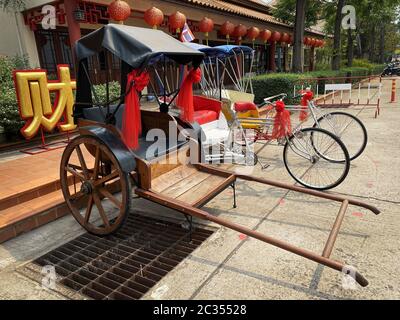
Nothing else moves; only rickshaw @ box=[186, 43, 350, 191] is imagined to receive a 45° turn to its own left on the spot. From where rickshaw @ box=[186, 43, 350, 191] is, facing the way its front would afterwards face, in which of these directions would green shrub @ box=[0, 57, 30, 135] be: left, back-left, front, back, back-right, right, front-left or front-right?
back

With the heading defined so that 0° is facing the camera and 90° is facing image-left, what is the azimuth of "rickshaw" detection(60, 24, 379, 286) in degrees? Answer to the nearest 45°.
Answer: approximately 315°

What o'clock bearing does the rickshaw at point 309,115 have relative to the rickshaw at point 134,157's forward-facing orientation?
the rickshaw at point 309,115 is roughly at 9 o'clock from the rickshaw at point 134,157.

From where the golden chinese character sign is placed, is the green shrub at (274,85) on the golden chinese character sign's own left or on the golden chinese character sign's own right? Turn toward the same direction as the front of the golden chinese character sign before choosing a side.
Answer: on the golden chinese character sign's own left

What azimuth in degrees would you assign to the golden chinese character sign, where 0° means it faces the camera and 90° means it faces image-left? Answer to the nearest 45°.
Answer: approximately 0°

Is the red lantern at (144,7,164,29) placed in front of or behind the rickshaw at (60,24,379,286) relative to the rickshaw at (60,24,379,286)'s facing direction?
behind

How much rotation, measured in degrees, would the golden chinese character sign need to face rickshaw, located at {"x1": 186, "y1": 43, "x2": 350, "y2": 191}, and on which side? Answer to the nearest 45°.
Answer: approximately 45° to its left

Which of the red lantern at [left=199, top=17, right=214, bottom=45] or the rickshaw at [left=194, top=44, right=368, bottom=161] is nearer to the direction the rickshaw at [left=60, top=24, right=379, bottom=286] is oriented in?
the rickshaw

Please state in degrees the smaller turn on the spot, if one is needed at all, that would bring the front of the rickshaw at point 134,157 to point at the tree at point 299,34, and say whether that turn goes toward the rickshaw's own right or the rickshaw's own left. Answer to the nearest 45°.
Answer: approximately 135° to the rickshaw's own left
